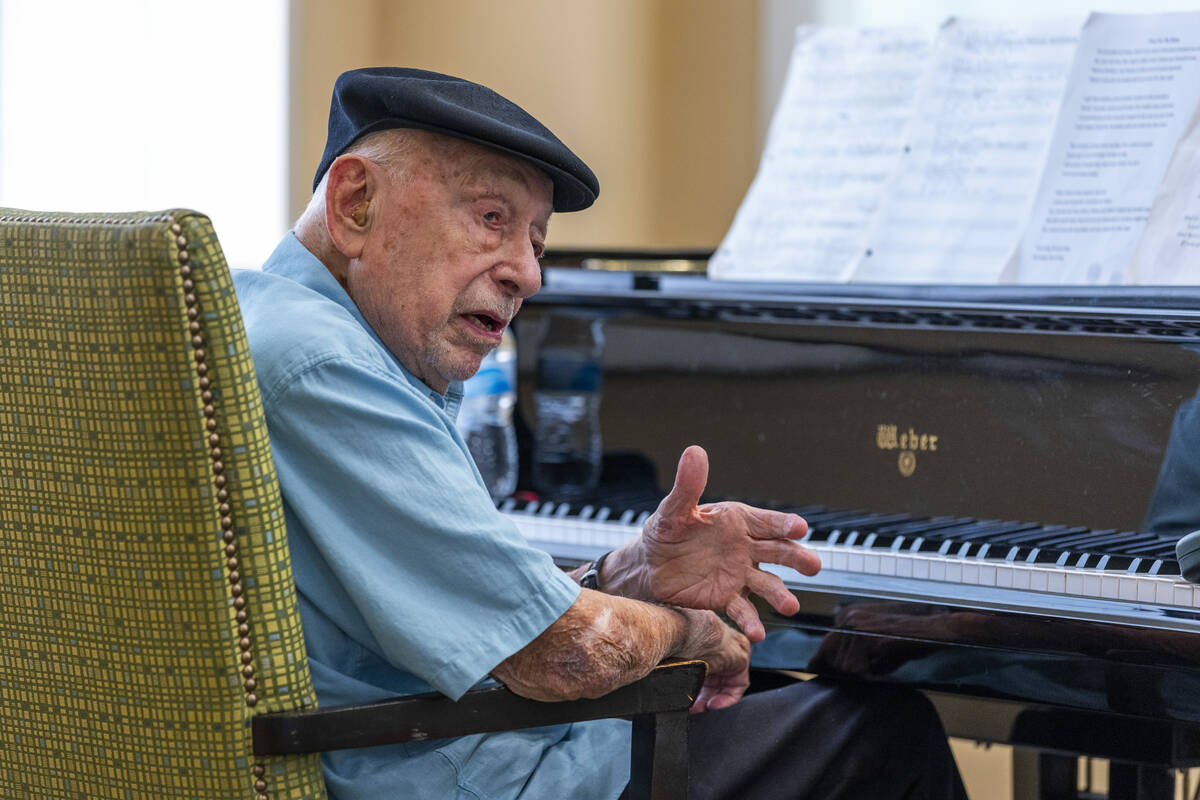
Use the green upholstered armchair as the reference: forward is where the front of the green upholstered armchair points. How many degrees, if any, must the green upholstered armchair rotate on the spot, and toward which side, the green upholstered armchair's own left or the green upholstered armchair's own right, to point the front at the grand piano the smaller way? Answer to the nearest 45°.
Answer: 0° — it already faces it

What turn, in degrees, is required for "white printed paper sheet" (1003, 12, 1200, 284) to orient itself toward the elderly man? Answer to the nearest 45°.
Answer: approximately 45° to its right

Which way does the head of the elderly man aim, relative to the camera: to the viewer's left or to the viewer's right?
to the viewer's right

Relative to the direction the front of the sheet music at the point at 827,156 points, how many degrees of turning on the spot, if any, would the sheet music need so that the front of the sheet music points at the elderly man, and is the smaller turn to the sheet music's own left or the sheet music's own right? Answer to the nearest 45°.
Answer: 0° — it already faces them

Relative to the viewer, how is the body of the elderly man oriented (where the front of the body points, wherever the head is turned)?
to the viewer's right

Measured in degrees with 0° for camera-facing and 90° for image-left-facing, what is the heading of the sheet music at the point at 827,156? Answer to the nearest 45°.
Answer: approximately 0°
